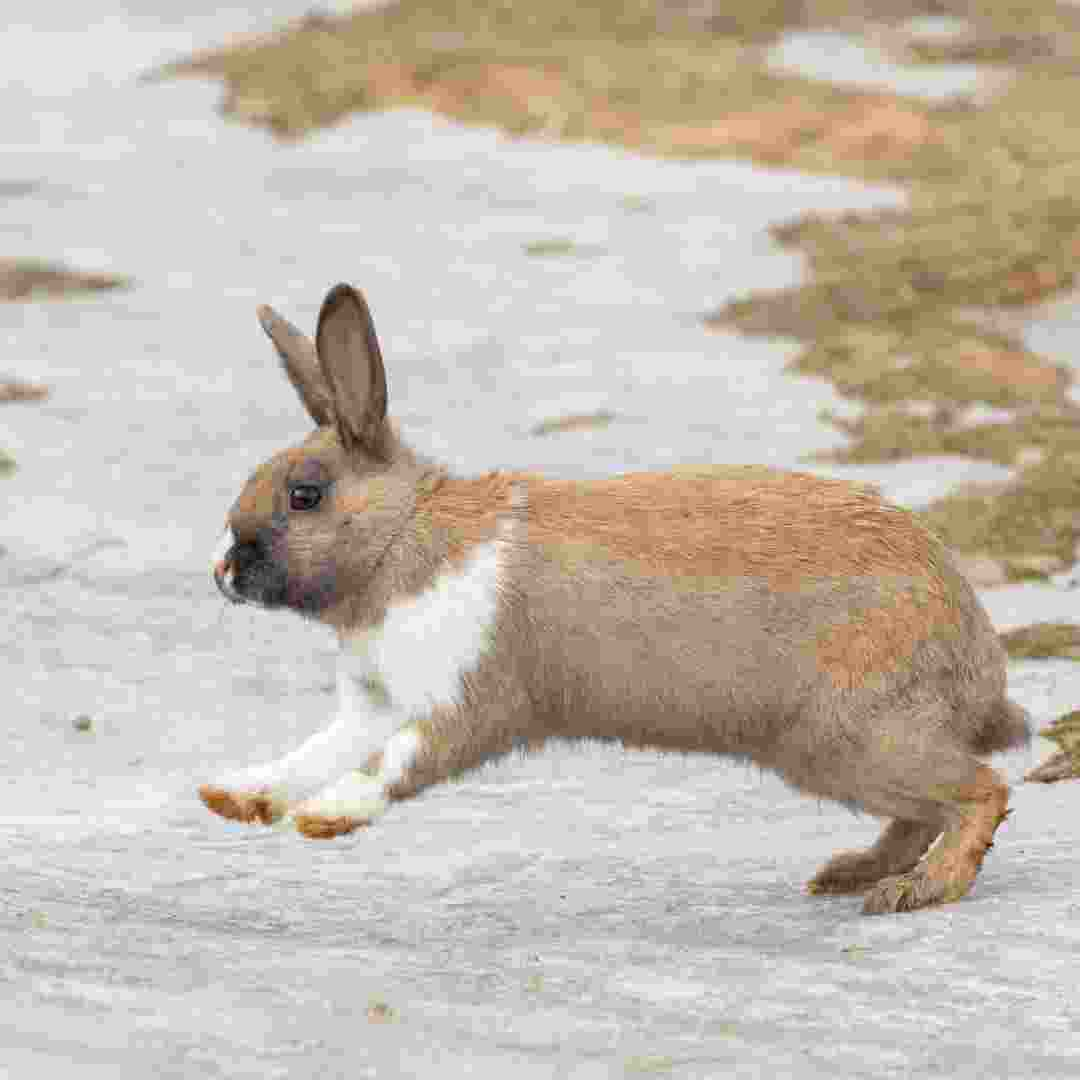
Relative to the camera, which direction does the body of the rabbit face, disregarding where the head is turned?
to the viewer's left
